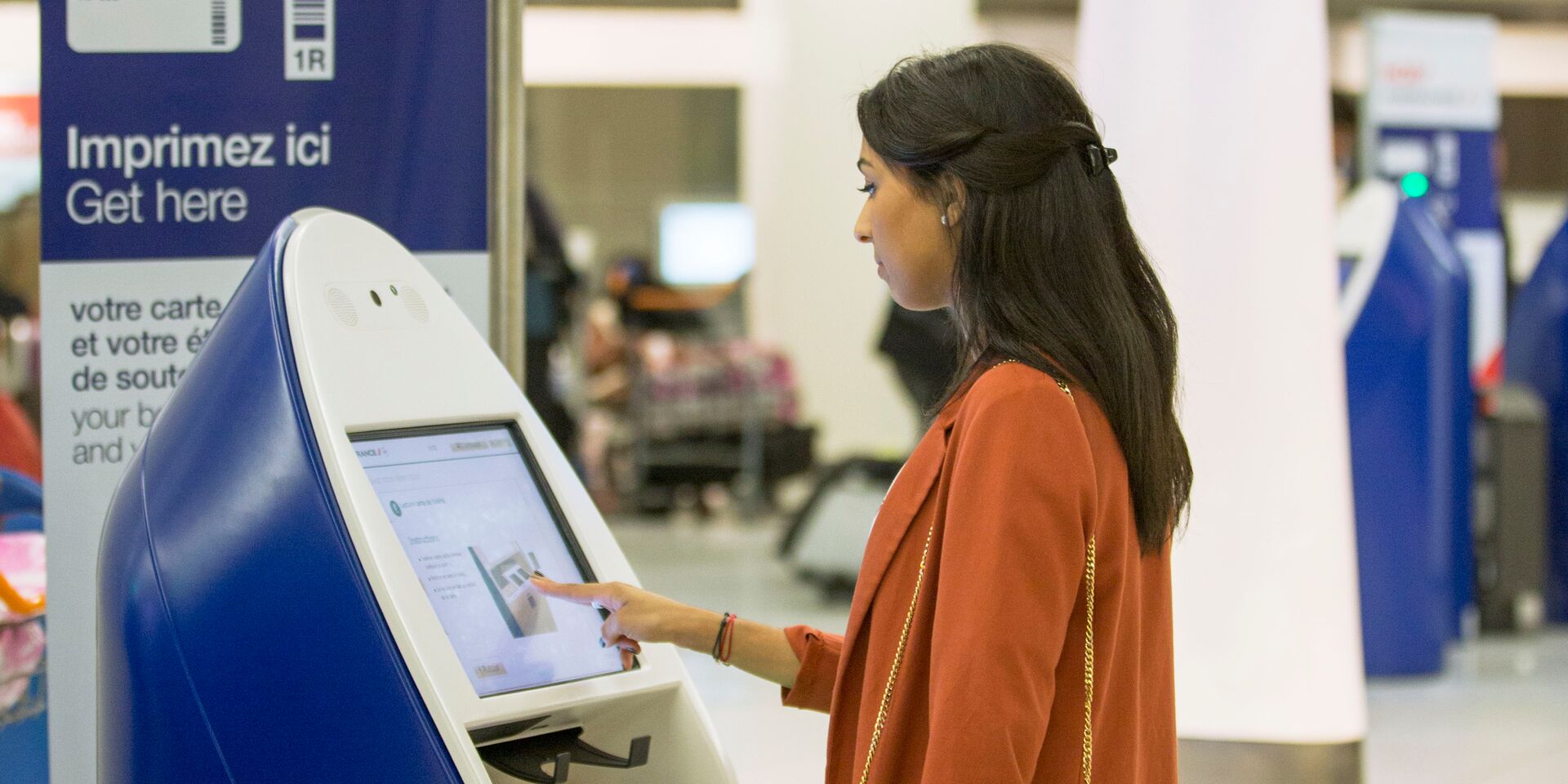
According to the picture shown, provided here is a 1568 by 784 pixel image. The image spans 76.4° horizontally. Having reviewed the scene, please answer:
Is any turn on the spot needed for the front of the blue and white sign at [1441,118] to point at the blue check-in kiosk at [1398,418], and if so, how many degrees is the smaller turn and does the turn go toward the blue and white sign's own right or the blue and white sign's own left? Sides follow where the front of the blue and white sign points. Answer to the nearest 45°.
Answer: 0° — it already faces it

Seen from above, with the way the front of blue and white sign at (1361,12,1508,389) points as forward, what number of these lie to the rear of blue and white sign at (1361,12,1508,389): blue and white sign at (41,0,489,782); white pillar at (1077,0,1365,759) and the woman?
0

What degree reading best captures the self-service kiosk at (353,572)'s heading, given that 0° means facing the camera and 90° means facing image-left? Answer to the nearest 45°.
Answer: approximately 315°

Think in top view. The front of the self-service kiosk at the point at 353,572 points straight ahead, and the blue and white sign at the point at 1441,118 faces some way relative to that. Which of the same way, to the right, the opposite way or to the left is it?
to the right

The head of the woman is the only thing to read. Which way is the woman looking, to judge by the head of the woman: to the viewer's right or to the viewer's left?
to the viewer's left

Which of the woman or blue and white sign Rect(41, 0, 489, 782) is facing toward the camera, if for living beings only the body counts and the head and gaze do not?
the blue and white sign

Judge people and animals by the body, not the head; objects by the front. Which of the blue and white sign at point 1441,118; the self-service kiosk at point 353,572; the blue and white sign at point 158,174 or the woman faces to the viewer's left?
the woman

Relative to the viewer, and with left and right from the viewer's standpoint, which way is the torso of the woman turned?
facing to the left of the viewer

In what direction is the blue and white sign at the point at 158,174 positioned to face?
toward the camera

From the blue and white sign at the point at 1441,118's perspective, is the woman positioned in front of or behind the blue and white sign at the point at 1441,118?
in front

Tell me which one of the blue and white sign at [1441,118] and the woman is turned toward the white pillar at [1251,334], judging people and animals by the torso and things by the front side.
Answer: the blue and white sign

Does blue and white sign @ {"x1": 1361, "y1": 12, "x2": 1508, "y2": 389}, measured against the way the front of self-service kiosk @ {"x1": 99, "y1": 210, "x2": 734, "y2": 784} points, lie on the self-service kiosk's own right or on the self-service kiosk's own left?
on the self-service kiosk's own left

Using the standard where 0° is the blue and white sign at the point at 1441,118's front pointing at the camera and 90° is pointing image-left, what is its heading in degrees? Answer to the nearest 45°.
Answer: approximately 0°

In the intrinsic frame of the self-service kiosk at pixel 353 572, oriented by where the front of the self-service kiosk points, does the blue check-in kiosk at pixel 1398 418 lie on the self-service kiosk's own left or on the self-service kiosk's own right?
on the self-service kiosk's own left
